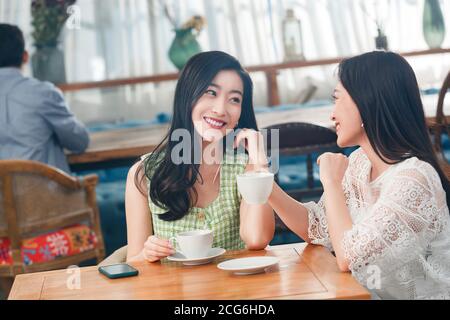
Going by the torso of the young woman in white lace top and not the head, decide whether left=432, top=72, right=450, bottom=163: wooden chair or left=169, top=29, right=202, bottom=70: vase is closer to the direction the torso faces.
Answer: the vase

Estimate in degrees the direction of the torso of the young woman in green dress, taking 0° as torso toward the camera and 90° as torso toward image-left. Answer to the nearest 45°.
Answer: approximately 0°

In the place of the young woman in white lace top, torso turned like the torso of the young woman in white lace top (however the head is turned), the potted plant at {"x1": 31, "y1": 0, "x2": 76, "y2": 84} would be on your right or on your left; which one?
on your right

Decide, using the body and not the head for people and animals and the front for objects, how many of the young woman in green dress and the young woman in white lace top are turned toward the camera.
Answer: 1

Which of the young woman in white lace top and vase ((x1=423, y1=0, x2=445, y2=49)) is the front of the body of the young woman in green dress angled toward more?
the young woman in white lace top

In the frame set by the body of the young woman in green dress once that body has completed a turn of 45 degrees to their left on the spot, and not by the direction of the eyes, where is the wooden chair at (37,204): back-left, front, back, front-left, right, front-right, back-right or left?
back

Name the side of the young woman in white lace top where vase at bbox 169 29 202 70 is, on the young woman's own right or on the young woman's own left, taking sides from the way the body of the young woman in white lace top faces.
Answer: on the young woman's own right

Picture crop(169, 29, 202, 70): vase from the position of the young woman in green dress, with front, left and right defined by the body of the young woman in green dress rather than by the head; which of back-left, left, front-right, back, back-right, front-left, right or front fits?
back

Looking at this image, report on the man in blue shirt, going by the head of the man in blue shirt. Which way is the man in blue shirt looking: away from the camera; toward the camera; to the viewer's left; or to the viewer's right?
away from the camera

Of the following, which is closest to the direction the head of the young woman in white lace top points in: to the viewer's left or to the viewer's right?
to the viewer's left

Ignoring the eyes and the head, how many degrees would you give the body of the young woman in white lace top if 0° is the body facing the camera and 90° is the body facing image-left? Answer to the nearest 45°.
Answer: approximately 90°

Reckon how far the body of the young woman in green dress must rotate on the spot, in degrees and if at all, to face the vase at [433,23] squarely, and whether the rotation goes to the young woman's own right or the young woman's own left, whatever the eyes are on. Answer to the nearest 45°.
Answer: approximately 135° to the young woman's own left
